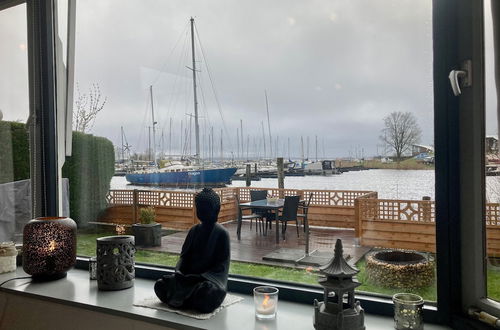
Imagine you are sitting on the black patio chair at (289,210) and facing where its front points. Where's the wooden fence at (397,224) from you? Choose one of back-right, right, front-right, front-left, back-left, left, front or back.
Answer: back

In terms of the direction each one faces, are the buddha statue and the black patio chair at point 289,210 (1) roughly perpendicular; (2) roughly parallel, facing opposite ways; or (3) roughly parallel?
roughly perpendicular

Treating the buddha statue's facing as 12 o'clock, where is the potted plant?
The potted plant is roughly at 4 o'clock from the buddha statue.

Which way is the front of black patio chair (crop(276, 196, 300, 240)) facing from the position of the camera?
facing away from the viewer and to the left of the viewer
